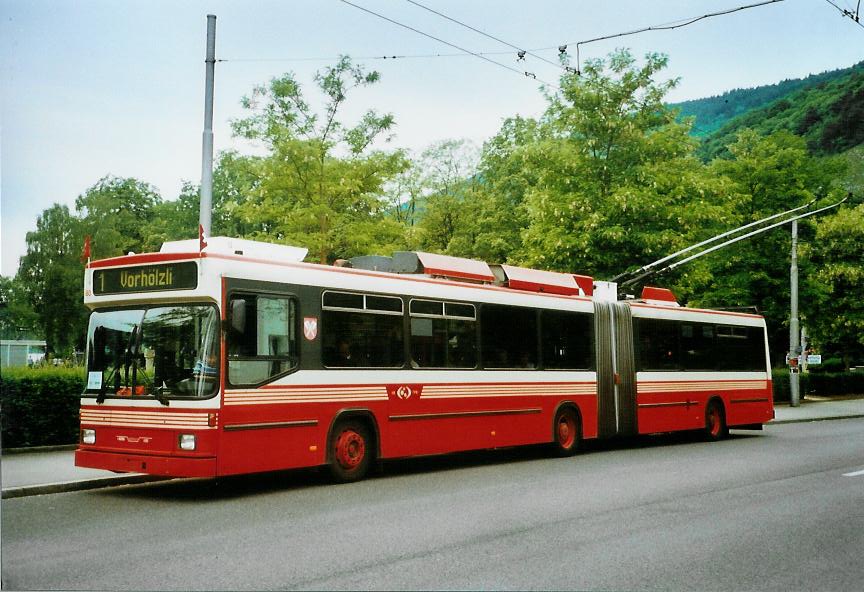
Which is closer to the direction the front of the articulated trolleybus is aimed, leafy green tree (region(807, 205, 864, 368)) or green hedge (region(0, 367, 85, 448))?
the green hedge

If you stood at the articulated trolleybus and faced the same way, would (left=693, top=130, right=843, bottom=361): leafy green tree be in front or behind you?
behind

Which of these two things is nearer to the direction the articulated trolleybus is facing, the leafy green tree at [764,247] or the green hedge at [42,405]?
the green hedge

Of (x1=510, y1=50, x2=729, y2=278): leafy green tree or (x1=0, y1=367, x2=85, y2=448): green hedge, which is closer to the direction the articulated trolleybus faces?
the green hedge

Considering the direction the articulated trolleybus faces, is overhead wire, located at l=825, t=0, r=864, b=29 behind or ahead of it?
behind

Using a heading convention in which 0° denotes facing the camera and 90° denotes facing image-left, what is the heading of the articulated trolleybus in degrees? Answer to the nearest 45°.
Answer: approximately 45°

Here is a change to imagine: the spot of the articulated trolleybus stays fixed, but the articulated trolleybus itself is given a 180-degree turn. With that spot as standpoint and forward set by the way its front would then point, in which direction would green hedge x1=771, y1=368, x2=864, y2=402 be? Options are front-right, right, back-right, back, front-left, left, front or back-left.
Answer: front
